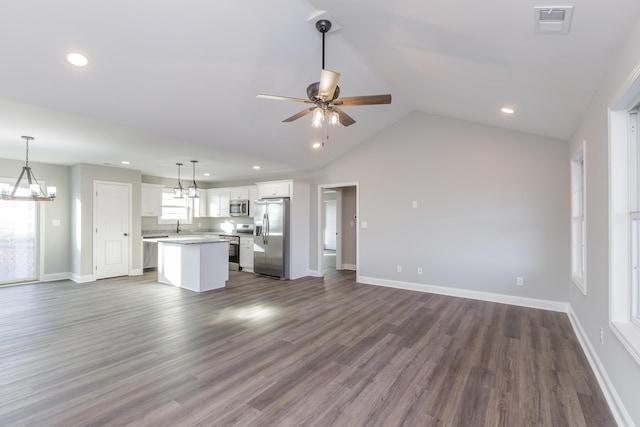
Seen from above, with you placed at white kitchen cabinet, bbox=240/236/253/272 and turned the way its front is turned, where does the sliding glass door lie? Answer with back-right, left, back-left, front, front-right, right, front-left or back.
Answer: front-right

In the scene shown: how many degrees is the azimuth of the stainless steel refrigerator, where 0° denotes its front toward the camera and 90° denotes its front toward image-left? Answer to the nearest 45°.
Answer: approximately 45°

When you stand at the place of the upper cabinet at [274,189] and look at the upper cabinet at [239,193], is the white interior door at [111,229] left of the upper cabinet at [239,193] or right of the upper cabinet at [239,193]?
left

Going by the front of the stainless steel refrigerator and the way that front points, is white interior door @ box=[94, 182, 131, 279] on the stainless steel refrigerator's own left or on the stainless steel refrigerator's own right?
on the stainless steel refrigerator's own right

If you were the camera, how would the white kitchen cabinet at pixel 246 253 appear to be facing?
facing the viewer and to the left of the viewer

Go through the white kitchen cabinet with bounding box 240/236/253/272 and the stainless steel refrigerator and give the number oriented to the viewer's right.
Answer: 0

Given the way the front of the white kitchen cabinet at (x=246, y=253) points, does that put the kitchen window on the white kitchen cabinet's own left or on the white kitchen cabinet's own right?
on the white kitchen cabinet's own right

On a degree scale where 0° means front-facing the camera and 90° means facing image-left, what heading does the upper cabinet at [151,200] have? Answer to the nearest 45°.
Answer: approximately 315°

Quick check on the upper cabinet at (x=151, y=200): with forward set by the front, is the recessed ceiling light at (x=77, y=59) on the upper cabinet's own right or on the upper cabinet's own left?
on the upper cabinet's own right

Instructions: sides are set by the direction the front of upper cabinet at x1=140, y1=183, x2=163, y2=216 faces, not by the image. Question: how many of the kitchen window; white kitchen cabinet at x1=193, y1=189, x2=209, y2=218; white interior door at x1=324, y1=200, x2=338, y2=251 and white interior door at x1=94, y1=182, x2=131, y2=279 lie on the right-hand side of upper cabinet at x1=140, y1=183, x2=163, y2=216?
1

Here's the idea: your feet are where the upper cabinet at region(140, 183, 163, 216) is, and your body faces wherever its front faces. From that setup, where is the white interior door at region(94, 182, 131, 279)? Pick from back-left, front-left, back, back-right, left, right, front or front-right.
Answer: right

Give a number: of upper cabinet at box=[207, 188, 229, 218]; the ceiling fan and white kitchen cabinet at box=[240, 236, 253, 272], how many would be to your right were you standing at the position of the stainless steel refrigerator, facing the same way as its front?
2

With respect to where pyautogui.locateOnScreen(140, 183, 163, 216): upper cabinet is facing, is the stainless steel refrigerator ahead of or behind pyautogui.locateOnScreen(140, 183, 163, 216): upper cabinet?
ahead

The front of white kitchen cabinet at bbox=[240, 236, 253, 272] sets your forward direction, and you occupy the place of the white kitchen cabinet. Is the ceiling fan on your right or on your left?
on your left

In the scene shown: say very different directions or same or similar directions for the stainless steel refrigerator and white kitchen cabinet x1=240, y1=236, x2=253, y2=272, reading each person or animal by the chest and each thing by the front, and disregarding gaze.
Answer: same or similar directions

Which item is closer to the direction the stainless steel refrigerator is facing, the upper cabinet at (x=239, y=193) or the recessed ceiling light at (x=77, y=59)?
the recessed ceiling light

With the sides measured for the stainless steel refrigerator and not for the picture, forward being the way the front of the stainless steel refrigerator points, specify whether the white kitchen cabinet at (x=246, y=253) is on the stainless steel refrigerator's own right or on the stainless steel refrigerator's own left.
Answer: on the stainless steel refrigerator's own right
